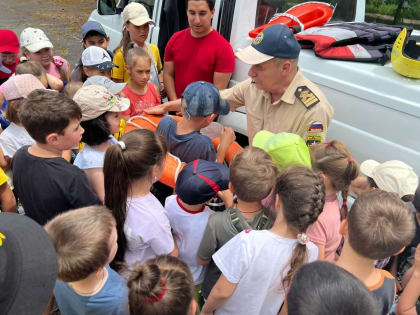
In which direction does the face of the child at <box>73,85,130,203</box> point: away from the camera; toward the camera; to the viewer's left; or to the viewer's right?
to the viewer's right

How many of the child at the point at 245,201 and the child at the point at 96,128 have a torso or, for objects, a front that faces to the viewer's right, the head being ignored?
1

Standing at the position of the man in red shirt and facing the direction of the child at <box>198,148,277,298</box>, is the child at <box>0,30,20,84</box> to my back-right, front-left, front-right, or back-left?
back-right

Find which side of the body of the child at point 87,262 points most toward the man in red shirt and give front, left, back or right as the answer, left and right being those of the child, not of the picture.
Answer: front

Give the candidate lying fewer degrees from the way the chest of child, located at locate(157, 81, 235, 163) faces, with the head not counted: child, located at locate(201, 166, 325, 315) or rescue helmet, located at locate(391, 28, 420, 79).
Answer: the rescue helmet

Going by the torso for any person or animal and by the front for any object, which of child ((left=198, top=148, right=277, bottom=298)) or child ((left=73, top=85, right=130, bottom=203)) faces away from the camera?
child ((left=198, top=148, right=277, bottom=298))

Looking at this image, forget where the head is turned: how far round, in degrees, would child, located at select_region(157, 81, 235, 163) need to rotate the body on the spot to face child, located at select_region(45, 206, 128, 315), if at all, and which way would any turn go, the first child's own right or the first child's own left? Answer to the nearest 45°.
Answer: approximately 135° to the first child's own right

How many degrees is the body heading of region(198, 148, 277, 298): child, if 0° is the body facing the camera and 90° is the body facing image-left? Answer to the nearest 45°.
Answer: approximately 180°

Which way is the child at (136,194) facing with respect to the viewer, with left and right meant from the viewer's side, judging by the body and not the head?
facing away from the viewer and to the right of the viewer
